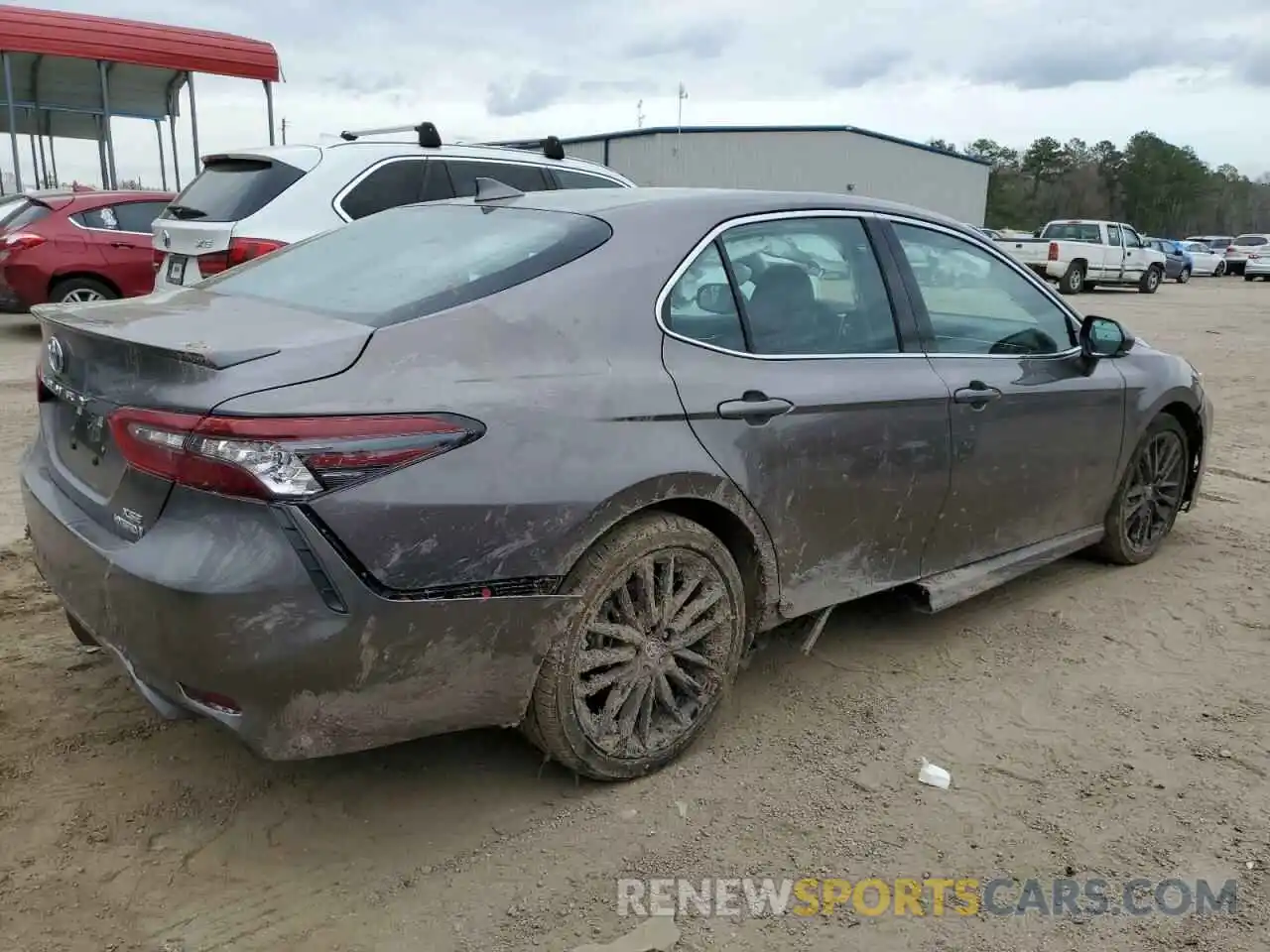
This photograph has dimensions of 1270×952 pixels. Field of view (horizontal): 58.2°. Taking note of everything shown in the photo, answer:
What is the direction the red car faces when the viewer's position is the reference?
facing away from the viewer and to the right of the viewer

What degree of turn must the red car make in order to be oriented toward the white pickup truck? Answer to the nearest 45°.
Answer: approximately 45° to its right

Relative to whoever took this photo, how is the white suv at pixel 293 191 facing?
facing away from the viewer and to the right of the viewer

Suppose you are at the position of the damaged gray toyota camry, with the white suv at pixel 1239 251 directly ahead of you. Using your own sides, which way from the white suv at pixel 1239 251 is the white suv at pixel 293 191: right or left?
left

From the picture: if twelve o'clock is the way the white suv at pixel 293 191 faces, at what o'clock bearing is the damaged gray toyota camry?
The damaged gray toyota camry is roughly at 4 o'clock from the white suv.

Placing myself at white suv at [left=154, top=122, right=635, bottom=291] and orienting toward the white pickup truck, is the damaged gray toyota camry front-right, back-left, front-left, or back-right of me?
back-right

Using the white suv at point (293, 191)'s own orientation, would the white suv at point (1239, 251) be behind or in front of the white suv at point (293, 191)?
in front

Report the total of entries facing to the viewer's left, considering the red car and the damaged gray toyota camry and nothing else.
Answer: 0

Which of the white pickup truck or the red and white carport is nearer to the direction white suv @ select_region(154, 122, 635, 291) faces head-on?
the white pickup truck

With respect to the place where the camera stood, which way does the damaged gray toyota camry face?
facing away from the viewer and to the right of the viewer

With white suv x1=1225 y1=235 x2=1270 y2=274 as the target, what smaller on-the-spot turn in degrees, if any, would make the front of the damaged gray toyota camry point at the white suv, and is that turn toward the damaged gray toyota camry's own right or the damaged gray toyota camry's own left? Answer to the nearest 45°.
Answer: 0° — it already faces it

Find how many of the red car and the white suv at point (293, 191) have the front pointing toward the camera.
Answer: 0
